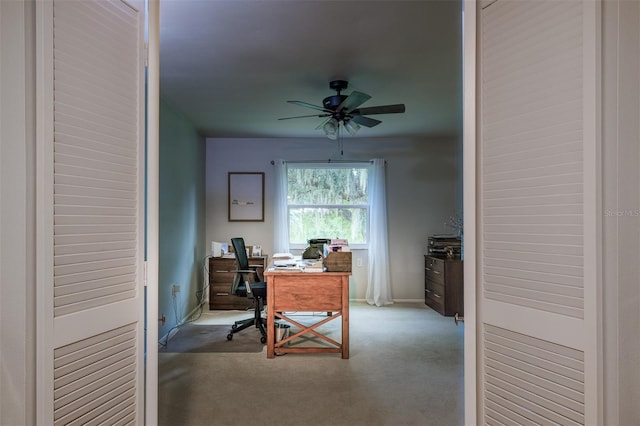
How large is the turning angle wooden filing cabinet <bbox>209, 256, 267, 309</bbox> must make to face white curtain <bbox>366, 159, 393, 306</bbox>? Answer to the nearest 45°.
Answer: approximately 90° to its left

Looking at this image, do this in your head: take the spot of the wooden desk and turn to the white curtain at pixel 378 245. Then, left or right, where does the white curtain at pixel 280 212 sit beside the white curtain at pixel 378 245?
left

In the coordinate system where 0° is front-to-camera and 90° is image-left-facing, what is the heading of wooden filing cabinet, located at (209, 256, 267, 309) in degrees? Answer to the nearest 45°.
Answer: approximately 0°

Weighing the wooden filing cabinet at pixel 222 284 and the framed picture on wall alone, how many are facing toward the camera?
2

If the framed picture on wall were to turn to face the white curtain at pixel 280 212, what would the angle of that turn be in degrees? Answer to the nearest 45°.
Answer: approximately 90° to its left

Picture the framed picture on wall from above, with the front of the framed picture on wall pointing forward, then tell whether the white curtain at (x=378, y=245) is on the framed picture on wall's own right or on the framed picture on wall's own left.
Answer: on the framed picture on wall's own left

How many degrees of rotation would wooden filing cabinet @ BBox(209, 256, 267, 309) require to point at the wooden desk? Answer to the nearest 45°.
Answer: approximately 45° to its left

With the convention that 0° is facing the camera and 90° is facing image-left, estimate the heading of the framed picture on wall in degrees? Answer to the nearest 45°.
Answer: approximately 0°

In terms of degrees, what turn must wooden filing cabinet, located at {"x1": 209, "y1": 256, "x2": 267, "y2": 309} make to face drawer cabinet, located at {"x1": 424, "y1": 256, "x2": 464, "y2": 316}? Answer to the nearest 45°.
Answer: approximately 90° to its left
